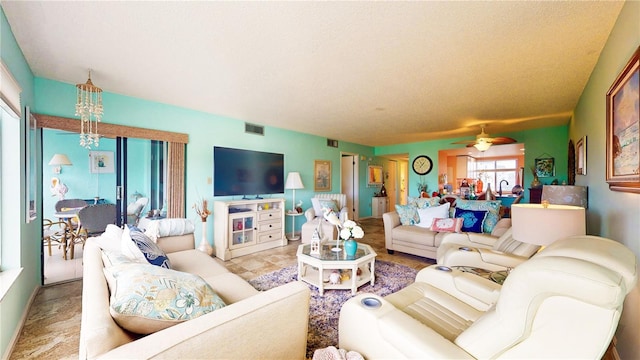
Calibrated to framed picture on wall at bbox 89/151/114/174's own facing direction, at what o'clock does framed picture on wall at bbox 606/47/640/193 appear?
framed picture on wall at bbox 606/47/640/193 is roughly at 11 o'clock from framed picture on wall at bbox 89/151/114/174.

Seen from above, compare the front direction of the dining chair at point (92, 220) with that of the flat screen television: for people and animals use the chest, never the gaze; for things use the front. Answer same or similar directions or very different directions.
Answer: very different directions

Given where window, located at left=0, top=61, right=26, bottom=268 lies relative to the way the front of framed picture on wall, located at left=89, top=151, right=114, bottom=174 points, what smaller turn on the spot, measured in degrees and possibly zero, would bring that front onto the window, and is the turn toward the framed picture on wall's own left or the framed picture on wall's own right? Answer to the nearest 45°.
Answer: approximately 45° to the framed picture on wall's own right

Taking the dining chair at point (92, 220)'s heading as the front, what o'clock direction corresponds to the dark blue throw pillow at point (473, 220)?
The dark blue throw pillow is roughly at 6 o'clock from the dining chair.

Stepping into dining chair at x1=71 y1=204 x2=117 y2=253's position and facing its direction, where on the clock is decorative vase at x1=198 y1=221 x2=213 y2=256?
The decorative vase is roughly at 5 o'clock from the dining chair.

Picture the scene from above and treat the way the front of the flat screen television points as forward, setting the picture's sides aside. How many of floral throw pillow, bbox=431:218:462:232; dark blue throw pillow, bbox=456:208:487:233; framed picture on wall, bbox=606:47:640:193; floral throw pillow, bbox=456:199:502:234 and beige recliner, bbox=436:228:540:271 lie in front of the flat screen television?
5

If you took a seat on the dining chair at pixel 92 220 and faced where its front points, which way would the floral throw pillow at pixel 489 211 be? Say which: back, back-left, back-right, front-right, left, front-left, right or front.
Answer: back

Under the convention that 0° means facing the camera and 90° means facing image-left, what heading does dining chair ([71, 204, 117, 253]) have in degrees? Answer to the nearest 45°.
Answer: approximately 135°

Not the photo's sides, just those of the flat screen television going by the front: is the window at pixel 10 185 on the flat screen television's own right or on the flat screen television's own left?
on the flat screen television's own right

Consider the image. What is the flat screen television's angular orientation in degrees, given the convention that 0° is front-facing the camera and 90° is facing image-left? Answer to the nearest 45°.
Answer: approximately 315°

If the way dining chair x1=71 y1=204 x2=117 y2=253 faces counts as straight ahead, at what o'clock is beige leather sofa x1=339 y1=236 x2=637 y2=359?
The beige leather sofa is roughly at 7 o'clock from the dining chair.

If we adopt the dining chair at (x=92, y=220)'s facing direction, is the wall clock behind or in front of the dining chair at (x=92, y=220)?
behind

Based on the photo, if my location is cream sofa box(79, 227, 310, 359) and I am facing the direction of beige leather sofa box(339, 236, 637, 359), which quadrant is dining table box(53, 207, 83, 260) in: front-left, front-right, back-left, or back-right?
back-left

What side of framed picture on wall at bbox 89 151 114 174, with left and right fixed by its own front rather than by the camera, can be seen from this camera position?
front
